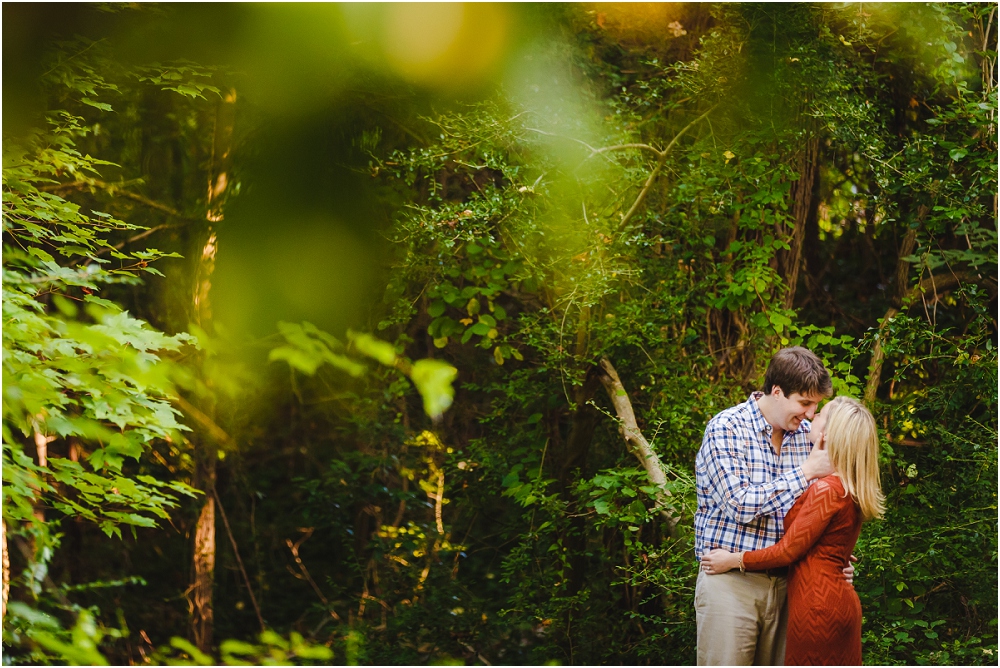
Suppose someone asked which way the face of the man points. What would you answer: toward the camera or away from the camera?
toward the camera

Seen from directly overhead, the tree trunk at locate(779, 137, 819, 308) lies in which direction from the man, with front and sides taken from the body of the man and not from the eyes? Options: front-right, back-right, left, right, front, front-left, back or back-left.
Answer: back-left

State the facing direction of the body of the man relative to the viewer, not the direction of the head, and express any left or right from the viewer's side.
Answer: facing the viewer and to the right of the viewer

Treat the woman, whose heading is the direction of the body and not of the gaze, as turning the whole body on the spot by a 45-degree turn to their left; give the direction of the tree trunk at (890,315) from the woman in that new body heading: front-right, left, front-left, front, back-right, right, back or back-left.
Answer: back-right

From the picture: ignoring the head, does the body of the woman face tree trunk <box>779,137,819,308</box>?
no

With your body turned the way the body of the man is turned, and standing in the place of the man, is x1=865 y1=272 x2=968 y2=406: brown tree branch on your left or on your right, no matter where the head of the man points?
on your left

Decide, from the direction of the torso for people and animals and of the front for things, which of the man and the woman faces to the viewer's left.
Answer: the woman

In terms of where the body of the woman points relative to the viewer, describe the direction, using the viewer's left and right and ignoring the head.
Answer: facing to the left of the viewer

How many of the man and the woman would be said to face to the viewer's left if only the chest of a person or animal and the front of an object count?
1
